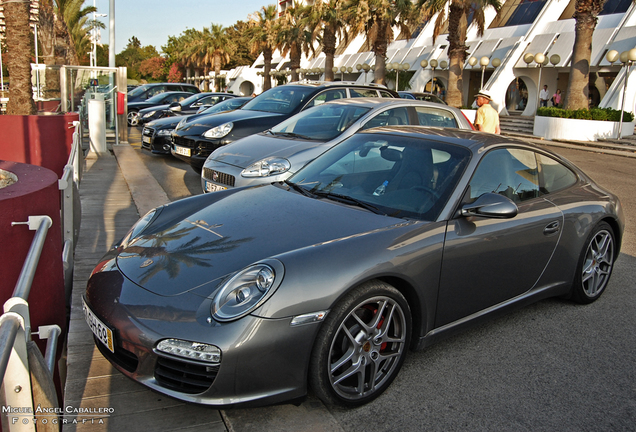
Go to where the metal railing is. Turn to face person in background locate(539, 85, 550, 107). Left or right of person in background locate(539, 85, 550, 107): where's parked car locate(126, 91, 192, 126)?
left

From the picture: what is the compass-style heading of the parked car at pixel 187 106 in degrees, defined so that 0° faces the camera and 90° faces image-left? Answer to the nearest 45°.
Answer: approximately 45°

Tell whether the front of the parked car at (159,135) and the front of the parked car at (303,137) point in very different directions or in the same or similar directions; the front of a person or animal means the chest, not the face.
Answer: same or similar directions

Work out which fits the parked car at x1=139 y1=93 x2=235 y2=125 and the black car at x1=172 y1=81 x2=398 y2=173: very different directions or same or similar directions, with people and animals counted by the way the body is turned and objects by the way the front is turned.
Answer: same or similar directions

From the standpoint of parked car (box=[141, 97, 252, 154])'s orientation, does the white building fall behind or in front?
behind

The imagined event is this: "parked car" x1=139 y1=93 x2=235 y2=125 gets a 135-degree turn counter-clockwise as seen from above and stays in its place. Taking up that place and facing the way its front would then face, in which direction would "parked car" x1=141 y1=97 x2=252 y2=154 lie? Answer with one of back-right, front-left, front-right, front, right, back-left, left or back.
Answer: right

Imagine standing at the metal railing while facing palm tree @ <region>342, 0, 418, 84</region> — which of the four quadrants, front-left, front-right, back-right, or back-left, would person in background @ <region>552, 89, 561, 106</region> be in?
front-right

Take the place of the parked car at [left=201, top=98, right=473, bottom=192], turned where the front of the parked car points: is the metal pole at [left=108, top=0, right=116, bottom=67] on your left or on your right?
on your right

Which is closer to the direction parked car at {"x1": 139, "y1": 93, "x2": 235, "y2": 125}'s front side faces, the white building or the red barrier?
the red barrier

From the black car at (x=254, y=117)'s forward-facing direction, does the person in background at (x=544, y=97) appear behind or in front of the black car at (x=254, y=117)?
behind

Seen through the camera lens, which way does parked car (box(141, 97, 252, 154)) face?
facing the viewer and to the left of the viewer

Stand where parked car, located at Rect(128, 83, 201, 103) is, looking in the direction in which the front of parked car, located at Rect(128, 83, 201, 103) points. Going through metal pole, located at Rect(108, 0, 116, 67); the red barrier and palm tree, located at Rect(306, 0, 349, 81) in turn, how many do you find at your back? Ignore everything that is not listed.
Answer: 1

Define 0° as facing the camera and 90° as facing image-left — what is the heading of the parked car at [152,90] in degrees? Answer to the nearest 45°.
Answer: approximately 45°

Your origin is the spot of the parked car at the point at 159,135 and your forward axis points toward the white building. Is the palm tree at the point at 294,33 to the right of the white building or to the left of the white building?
left

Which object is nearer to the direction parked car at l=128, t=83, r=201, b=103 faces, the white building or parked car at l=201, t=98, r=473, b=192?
the parked car

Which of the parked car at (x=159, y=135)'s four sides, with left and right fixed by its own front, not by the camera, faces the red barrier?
front

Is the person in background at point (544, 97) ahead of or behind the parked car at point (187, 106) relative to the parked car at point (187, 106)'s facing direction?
behind
